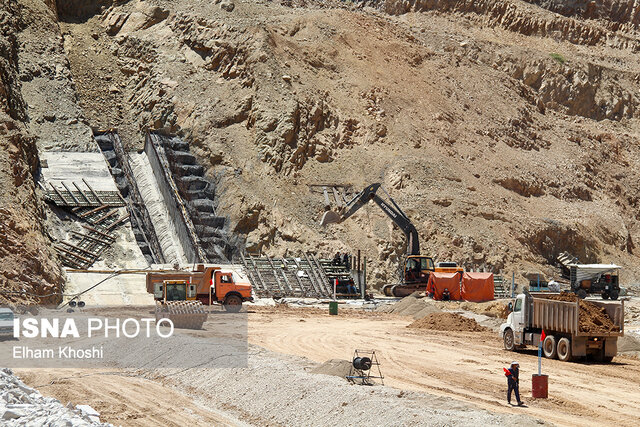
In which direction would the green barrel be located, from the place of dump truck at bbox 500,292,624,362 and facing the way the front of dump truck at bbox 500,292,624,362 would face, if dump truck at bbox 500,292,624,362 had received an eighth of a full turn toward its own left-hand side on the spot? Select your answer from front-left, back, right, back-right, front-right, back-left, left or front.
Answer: front-right

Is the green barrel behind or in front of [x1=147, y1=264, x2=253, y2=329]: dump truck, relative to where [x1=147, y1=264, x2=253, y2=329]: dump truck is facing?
in front

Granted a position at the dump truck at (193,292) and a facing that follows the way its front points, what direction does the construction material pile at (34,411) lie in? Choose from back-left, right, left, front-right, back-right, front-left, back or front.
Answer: right

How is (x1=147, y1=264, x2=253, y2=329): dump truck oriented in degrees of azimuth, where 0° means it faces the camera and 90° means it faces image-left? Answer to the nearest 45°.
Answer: approximately 270°

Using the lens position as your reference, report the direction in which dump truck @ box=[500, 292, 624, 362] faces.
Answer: facing away from the viewer and to the left of the viewer

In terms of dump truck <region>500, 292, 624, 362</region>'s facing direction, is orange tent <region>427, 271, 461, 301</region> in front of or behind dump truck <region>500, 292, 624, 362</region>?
in front

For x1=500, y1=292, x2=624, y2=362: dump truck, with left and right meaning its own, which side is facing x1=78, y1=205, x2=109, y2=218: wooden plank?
front

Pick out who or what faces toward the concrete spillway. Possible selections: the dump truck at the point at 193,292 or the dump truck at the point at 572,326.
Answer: the dump truck at the point at 572,326

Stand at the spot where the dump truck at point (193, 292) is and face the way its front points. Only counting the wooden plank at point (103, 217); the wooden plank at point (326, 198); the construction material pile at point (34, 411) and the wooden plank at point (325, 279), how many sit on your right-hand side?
1

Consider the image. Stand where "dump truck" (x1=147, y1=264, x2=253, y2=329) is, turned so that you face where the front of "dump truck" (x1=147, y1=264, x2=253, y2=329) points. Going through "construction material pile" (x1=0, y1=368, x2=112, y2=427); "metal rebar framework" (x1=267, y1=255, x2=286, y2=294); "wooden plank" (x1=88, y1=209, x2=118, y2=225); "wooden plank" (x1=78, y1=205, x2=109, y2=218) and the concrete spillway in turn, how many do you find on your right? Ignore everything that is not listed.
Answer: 1

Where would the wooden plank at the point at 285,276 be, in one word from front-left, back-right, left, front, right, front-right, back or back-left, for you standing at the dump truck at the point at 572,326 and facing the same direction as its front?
front

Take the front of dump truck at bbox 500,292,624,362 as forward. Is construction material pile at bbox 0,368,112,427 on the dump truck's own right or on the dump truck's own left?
on the dump truck's own left

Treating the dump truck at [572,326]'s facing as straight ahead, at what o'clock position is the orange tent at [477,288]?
The orange tent is roughly at 1 o'clock from the dump truck.

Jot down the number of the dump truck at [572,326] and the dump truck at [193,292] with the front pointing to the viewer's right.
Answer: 1
